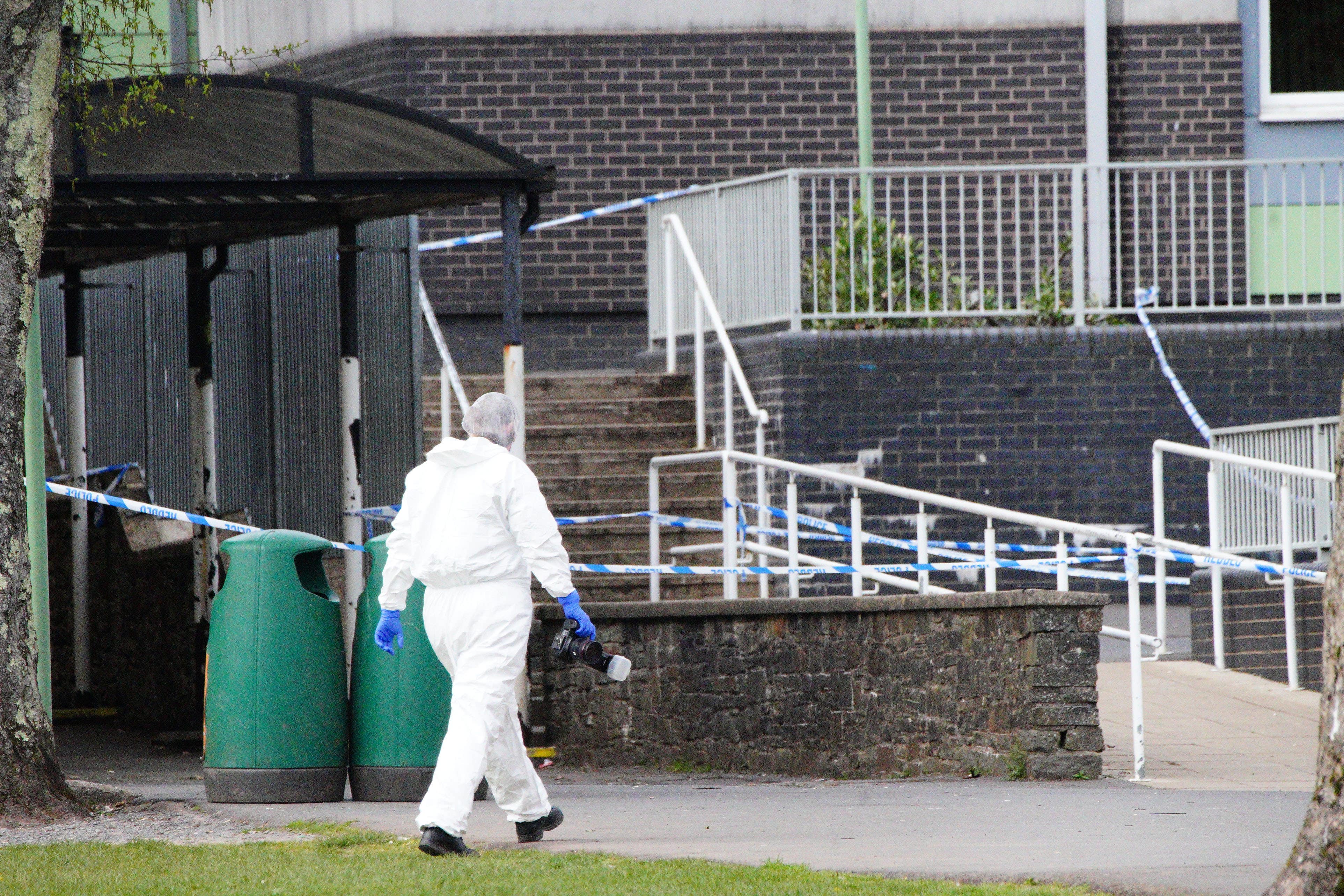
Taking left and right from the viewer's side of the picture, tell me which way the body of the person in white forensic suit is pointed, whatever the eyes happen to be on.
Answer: facing away from the viewer and to the right of the viewer

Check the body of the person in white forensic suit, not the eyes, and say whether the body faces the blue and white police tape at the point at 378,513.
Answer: no

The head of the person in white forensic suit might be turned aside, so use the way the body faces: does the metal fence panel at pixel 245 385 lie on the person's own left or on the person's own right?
on the person's own left

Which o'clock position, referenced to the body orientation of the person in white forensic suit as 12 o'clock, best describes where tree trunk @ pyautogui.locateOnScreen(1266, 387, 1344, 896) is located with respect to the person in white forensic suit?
The tree trunk is roughly at 3 o'clock from the person in white forensic suit.

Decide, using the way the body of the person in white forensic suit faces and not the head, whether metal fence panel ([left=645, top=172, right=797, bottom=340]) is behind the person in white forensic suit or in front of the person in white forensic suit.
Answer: in front

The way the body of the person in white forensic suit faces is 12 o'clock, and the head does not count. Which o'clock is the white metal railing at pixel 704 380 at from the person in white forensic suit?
The white metal railing is roughly at 11 o'clock from the person in white forensic suit.

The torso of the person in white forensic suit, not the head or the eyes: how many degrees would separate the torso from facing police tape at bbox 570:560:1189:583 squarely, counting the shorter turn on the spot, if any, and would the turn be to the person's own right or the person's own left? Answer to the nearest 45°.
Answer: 0° — they already face it

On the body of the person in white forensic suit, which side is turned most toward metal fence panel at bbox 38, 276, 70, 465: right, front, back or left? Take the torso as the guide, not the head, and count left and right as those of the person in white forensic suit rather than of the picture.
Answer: left

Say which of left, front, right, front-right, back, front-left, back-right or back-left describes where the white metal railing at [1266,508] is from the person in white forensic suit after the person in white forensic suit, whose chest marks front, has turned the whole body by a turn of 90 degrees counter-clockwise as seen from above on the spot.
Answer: right

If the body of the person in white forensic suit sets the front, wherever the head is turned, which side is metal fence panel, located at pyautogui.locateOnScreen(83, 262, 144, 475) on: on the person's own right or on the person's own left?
on the person's own left

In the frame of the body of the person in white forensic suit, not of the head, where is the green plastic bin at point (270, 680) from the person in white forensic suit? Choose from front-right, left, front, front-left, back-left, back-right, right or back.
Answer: left

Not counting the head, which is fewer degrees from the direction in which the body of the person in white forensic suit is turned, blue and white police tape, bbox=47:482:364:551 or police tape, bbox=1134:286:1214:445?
the police tape

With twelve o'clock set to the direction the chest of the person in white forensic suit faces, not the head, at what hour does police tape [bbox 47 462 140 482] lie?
The police tape is roughly at 10 o'clock from the person in white forensic suit.

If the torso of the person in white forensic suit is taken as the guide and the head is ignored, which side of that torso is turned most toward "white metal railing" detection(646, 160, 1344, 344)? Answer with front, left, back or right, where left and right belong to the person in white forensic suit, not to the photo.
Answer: front

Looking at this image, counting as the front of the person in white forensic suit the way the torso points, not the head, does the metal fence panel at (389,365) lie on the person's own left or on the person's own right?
on the person's own left

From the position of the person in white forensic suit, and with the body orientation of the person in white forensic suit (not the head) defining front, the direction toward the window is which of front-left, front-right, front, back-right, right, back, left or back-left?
front

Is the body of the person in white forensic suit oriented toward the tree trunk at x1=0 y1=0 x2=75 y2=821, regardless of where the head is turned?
no

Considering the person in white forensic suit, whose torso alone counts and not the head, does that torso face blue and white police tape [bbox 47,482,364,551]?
no
